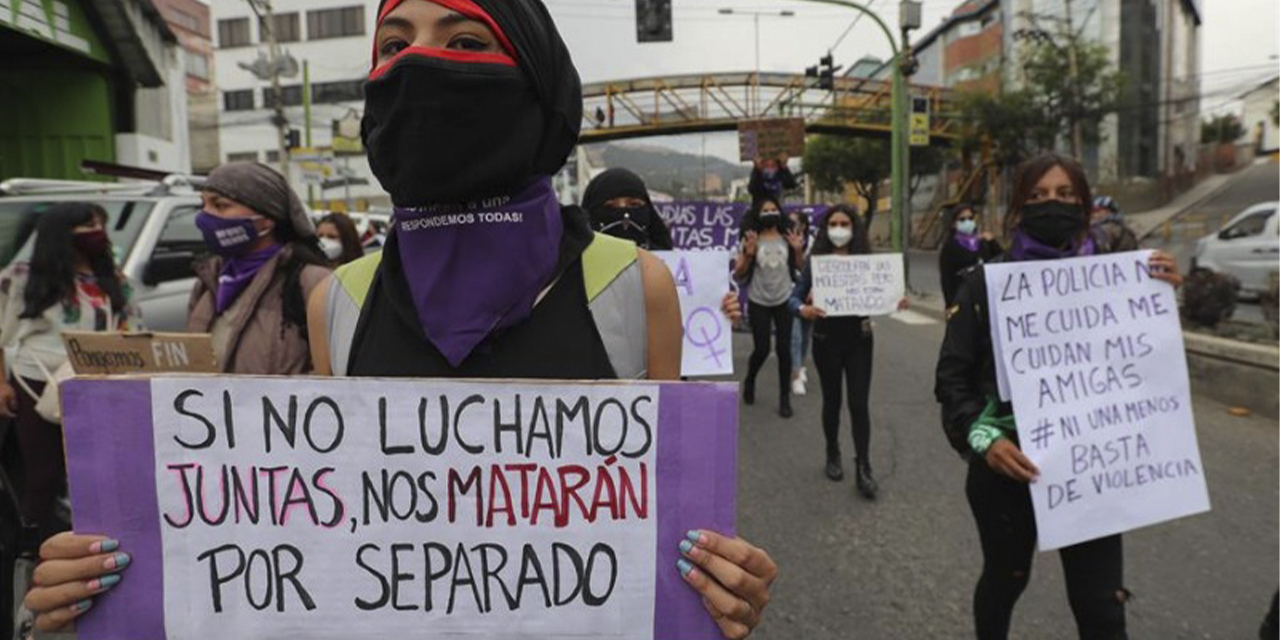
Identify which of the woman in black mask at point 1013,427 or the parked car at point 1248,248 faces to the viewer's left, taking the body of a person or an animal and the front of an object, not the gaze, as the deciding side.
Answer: the parked car

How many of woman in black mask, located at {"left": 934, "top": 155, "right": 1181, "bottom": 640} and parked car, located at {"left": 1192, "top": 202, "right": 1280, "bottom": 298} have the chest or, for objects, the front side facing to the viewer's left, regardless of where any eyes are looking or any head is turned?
1

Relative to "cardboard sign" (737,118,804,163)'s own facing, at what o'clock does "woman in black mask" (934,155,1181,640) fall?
The woman in black mask is roughly at 12 o'clock from the cardboard sign.

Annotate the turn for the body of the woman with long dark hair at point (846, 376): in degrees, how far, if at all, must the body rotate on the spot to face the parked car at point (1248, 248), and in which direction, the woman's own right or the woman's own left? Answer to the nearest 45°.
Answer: approximately 135° to the woman's own left

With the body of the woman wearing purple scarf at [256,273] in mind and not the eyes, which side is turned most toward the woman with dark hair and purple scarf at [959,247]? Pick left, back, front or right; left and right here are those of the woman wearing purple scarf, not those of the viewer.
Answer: back
